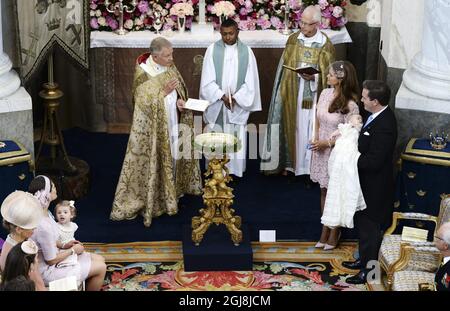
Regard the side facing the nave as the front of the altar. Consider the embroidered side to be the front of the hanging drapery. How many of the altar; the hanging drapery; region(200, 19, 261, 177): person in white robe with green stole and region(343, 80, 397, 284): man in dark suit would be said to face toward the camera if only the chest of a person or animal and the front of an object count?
3

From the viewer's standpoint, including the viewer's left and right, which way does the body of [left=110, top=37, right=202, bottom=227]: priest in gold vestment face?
facing the viewer and to the right of the viewer

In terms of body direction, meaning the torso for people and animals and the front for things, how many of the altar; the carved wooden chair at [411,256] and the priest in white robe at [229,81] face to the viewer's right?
0

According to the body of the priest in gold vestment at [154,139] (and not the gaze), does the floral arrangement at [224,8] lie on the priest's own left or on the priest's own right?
on the priest's own left

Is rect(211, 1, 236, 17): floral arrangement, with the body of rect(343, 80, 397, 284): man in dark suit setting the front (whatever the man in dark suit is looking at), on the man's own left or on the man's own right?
on the man's own right

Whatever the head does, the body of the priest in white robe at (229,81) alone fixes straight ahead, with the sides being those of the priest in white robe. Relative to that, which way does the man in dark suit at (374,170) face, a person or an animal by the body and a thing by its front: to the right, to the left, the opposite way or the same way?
to the right

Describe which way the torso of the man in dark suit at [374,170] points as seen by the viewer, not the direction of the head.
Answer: to the viewer's left

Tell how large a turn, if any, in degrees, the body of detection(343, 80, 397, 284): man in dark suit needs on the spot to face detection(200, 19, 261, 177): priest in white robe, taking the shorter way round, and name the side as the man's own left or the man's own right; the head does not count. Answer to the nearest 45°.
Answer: approximately 45° to the man's own right

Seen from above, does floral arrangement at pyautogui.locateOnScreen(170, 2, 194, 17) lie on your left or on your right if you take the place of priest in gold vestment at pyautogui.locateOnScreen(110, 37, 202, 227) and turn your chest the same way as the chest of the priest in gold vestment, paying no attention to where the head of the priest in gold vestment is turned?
on your left

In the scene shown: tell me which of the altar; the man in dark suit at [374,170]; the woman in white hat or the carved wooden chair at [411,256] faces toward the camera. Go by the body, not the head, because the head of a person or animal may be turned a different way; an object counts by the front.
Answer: the altar

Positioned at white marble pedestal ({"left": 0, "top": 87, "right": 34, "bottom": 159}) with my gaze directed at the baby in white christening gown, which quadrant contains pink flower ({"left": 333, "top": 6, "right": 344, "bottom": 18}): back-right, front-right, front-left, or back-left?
front-left

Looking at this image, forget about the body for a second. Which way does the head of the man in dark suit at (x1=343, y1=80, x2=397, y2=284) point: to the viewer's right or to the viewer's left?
to the viewer's left

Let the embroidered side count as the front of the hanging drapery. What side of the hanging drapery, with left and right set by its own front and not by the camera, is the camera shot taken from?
front

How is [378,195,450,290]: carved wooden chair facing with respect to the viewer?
to the viewer's left
